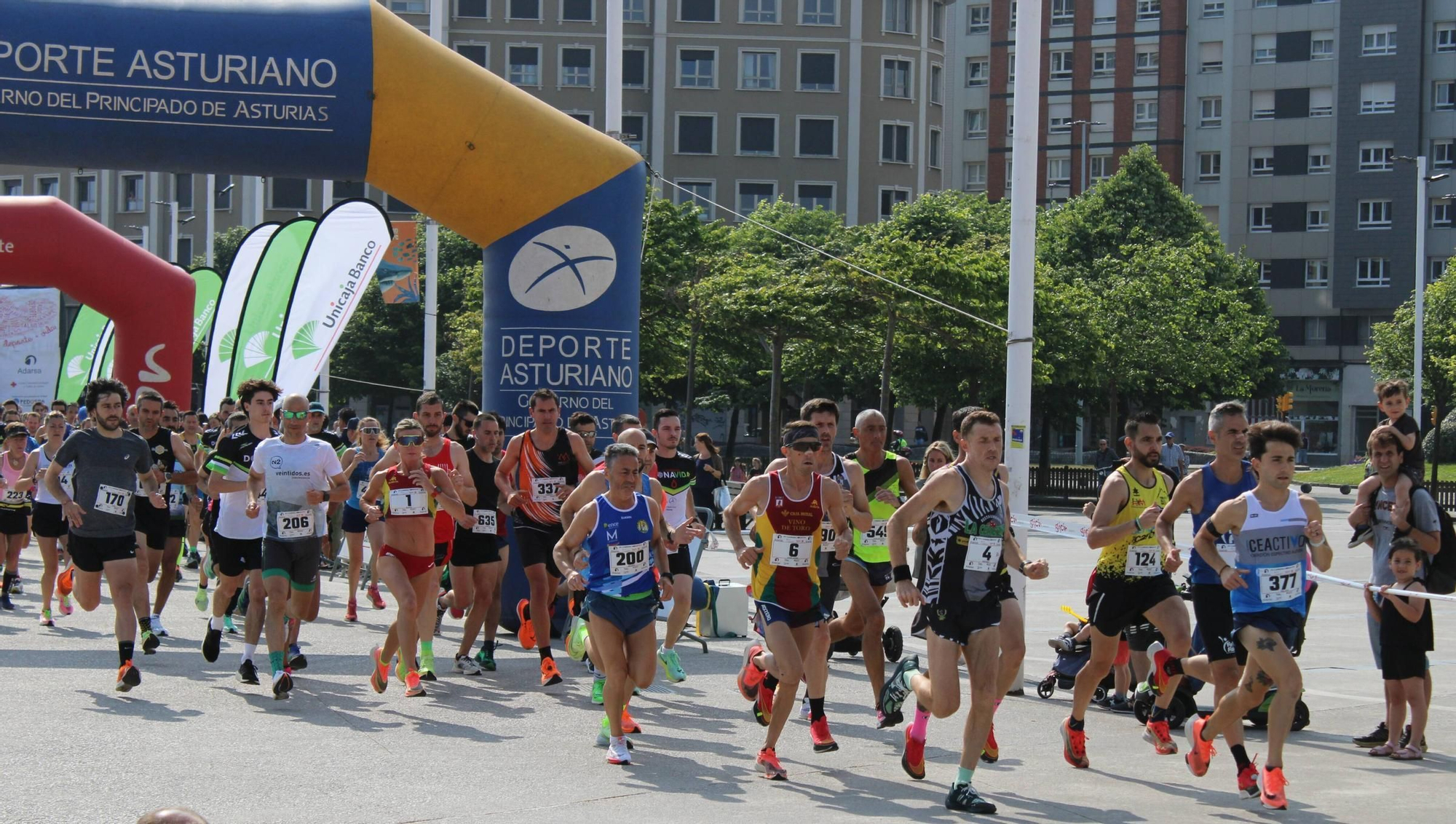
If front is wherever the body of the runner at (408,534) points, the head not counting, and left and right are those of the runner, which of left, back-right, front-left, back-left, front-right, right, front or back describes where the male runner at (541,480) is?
back-left

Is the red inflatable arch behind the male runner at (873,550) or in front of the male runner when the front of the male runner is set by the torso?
behind

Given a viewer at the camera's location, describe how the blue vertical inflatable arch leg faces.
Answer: facing the viewer

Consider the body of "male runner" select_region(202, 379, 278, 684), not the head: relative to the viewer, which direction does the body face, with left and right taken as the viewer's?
facing the viewer and to the right of the viewer

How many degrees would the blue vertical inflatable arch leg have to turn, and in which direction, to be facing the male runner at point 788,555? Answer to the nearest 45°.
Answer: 0° — it already faces them

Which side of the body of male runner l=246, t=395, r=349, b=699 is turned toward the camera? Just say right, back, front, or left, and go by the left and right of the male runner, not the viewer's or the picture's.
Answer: front

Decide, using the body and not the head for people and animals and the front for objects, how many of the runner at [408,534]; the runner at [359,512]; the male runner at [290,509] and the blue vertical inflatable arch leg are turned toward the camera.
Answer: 4

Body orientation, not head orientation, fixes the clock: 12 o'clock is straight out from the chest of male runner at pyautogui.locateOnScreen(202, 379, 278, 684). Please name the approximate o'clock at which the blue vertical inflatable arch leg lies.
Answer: The blue vertical inflatable arch leg is roughly at 9 o'clock from the male runner.

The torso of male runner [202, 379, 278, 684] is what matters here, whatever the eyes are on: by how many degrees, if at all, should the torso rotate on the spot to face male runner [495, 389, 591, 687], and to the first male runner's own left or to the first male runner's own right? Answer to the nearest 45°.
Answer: approximately 45° to the first male runner's own left

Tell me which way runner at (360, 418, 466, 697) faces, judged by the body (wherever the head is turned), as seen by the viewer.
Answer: toward the camera

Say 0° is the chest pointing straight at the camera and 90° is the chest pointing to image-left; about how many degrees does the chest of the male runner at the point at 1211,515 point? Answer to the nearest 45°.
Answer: approximately 315°

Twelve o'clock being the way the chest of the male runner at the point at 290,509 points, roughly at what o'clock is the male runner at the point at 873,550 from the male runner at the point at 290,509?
the male runner at the point at 873,550 is roughly at 10 o'clock from the male runner at the point at 290,509.

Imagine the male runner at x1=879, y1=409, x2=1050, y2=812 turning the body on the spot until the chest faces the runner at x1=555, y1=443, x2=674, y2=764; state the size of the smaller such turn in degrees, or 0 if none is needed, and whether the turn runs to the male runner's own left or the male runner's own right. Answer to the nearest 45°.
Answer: approximately 135° to the male runner's own right

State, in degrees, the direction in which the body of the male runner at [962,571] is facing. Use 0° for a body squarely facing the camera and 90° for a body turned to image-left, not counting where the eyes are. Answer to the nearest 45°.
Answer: approximately 315°

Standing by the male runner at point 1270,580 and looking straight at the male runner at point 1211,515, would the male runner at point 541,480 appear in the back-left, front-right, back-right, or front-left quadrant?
front-left
